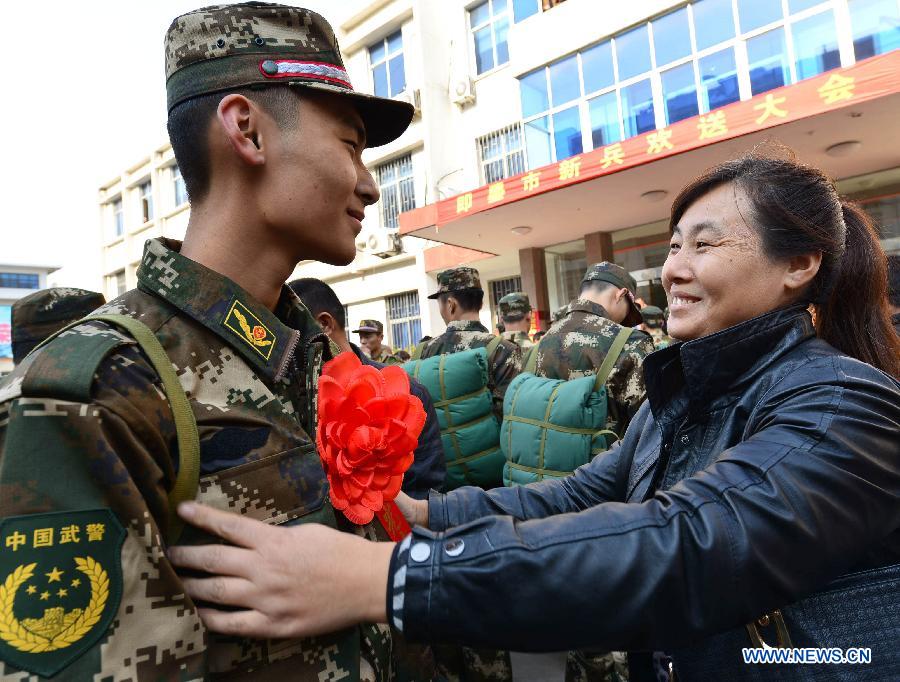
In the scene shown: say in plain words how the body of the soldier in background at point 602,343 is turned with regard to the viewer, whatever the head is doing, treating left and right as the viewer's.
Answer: facing away from the viewer and to the right of the viewer

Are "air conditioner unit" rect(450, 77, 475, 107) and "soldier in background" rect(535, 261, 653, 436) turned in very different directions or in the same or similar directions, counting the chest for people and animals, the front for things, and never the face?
very different directions

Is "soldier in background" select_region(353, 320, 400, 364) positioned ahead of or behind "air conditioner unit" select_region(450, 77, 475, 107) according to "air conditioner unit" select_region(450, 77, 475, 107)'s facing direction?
ahead

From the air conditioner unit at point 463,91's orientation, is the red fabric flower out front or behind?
out front

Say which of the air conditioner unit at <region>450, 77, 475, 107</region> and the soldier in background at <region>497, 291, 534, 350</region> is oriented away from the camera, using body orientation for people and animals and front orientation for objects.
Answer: the soldier in background

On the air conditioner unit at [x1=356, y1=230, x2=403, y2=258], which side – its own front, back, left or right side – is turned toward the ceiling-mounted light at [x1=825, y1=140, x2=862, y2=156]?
left

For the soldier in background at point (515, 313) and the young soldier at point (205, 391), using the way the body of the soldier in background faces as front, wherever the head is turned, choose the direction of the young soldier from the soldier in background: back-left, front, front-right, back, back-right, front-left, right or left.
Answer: back

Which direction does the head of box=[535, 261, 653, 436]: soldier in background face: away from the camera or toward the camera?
away from the camera

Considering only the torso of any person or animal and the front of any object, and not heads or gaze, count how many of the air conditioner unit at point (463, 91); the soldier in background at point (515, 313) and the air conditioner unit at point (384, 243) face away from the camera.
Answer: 1

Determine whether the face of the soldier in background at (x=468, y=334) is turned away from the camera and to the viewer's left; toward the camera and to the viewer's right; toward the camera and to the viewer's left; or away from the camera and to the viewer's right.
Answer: away from the camera and to the viewer's left

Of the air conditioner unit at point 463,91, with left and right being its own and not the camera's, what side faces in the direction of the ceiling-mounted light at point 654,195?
left

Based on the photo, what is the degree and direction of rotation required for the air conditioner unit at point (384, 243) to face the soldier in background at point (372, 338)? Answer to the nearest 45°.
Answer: approximately 45° to its left

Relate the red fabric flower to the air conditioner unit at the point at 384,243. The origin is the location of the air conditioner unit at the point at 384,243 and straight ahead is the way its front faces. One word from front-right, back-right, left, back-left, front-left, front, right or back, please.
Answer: front-left

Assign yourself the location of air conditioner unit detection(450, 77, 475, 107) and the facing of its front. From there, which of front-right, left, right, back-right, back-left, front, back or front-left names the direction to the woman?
front-left

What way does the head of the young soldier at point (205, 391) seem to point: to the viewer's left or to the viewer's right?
to the viewer's right
